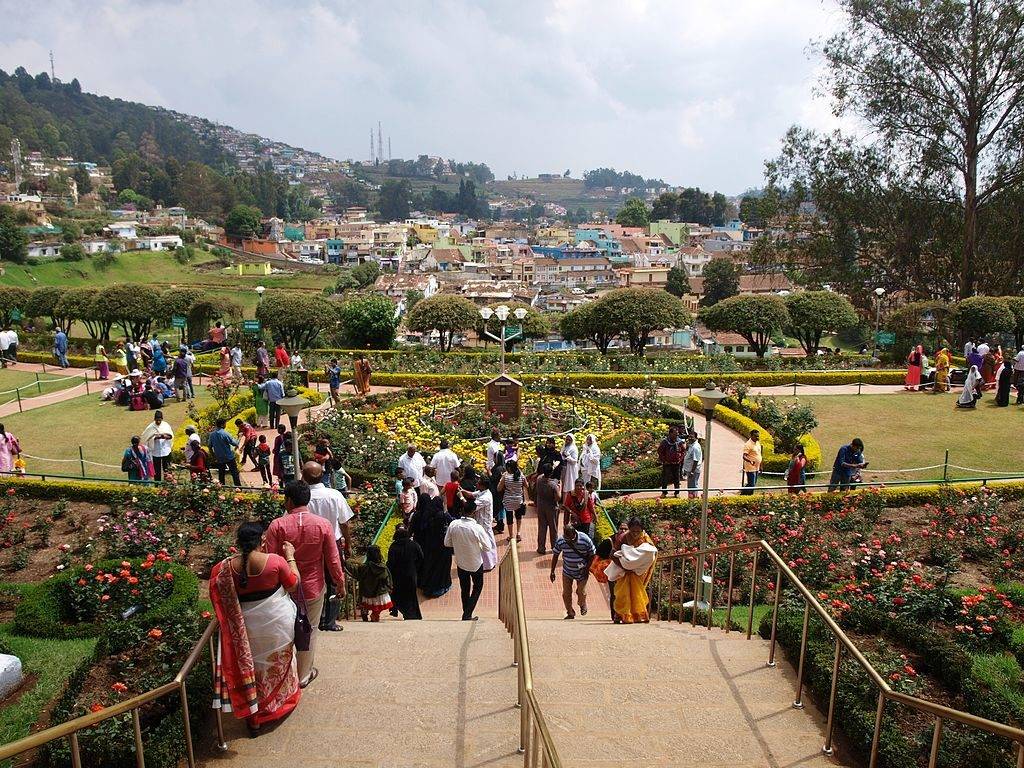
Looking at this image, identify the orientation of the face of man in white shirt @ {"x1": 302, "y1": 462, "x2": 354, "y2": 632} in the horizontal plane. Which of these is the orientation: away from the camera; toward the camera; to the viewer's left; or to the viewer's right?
away from the camera

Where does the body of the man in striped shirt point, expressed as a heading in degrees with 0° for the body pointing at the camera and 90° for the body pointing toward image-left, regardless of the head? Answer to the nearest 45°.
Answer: approximately 0°

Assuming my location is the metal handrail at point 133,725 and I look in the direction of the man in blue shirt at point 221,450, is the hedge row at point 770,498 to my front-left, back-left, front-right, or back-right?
front-right

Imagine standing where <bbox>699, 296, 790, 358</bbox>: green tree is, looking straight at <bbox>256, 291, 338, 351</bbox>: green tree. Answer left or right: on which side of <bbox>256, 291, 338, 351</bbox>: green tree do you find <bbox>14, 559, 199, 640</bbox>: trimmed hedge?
left

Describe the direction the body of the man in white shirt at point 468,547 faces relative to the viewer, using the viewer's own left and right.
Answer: facing away from the viewer

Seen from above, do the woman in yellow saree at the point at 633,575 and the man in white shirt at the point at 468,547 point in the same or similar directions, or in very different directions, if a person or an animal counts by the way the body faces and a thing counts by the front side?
very different directions

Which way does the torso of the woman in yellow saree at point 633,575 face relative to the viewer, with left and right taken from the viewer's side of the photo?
facing the viewer

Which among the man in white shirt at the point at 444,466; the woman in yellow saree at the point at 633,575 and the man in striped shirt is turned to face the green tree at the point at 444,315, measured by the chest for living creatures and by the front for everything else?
the man in white shirt

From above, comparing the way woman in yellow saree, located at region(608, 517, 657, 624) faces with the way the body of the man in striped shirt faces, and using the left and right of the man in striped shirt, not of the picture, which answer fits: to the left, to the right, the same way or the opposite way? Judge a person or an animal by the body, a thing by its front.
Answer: the same way

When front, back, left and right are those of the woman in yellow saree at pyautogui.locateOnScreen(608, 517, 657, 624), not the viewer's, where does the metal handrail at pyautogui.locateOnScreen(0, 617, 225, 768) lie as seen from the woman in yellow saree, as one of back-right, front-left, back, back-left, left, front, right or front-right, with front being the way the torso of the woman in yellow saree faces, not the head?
front-right

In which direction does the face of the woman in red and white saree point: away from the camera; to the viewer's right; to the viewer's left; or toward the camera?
away from the camera

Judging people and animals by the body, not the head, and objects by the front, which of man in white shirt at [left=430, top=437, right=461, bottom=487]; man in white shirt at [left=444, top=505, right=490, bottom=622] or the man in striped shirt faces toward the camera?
the man in striped shirt

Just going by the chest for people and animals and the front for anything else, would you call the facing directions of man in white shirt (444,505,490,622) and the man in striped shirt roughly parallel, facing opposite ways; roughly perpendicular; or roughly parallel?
roughly parallel, facing opposite ways

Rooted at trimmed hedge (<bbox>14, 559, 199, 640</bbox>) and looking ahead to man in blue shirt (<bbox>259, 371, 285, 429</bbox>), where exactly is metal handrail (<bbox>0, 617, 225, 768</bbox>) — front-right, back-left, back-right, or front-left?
back-right

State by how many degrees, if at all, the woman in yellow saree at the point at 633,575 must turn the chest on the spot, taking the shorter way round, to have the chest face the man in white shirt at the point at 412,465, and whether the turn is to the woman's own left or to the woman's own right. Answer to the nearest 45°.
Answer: approximately 135° to the woman's own right

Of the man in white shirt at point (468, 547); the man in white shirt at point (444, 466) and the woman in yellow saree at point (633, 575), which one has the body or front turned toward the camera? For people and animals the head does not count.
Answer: the woman in yellow saree

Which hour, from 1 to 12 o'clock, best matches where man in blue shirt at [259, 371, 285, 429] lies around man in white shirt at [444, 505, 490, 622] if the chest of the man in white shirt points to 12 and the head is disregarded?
The man in blue shirt is roughly at 11 o'clock from the man in white shirt.
